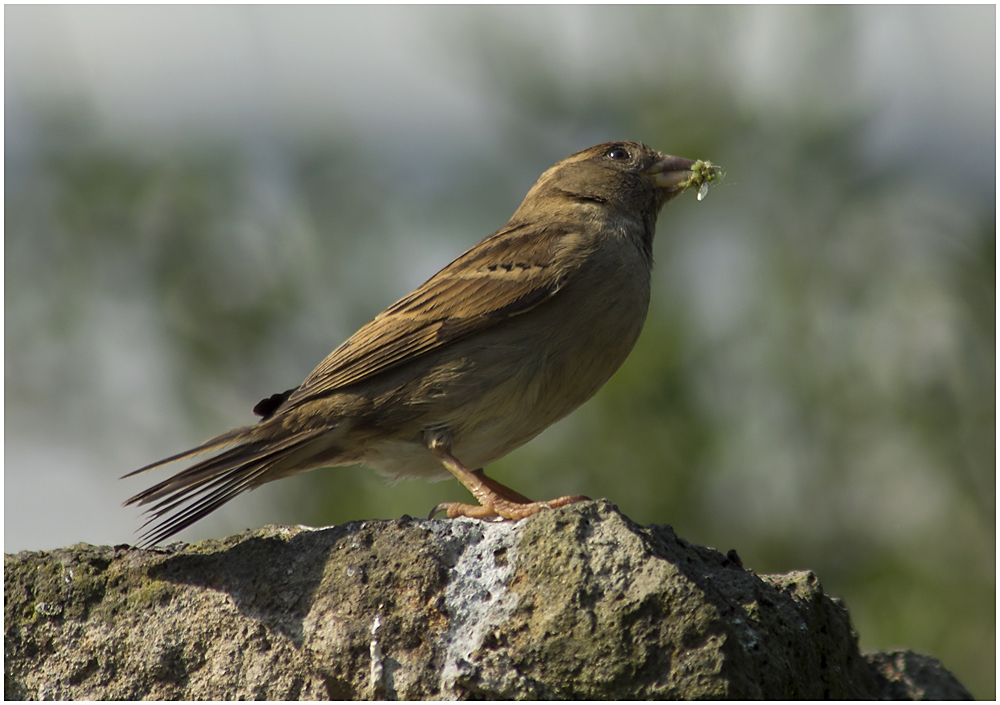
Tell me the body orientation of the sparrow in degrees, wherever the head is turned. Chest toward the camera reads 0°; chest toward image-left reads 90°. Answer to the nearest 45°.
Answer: approximately 270°
